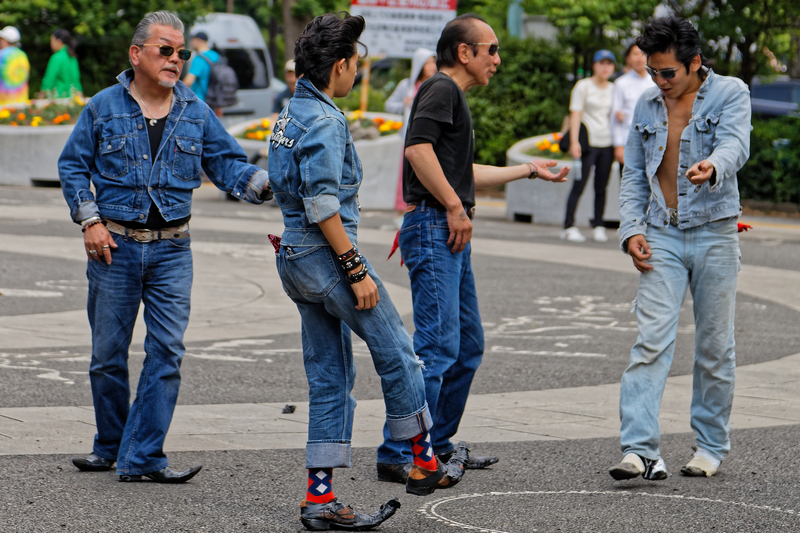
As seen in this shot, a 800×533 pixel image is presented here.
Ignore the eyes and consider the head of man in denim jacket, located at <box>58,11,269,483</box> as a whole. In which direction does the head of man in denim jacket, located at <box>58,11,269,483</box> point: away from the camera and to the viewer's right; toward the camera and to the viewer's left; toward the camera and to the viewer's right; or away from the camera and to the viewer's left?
toward the camera and to the viewer's right

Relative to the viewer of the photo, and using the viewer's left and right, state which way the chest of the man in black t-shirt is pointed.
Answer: facing to the right of the viewer

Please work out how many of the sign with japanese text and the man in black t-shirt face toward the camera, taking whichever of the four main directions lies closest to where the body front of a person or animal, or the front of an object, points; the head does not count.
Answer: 1

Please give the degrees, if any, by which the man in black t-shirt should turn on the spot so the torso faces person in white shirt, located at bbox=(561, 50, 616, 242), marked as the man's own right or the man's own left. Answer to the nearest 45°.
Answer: approximately 90° to the man's own left

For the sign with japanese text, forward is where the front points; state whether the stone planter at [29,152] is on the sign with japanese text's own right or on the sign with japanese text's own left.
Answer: on the sign with japanese text's own right

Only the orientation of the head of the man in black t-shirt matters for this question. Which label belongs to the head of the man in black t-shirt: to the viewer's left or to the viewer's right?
to the viewer's right

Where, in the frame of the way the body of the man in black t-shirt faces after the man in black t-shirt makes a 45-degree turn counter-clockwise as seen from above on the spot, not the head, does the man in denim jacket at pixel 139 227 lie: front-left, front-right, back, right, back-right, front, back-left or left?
back-left

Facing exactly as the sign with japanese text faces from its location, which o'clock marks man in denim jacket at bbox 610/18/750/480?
The man in denim jacket is roughly at 12 o'clock from the sign with japanese text.

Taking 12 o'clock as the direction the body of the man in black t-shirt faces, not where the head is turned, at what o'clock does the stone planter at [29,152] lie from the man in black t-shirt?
The stone planter is roughly at 8 o'clock from the man in black t-shirt.

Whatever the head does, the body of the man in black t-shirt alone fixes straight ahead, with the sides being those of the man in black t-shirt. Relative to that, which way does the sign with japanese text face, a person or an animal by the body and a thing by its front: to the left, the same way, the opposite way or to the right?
to the right

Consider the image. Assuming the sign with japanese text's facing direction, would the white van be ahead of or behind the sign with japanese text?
behind

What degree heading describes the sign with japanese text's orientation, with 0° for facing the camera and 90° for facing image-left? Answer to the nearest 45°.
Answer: approximately 0°
